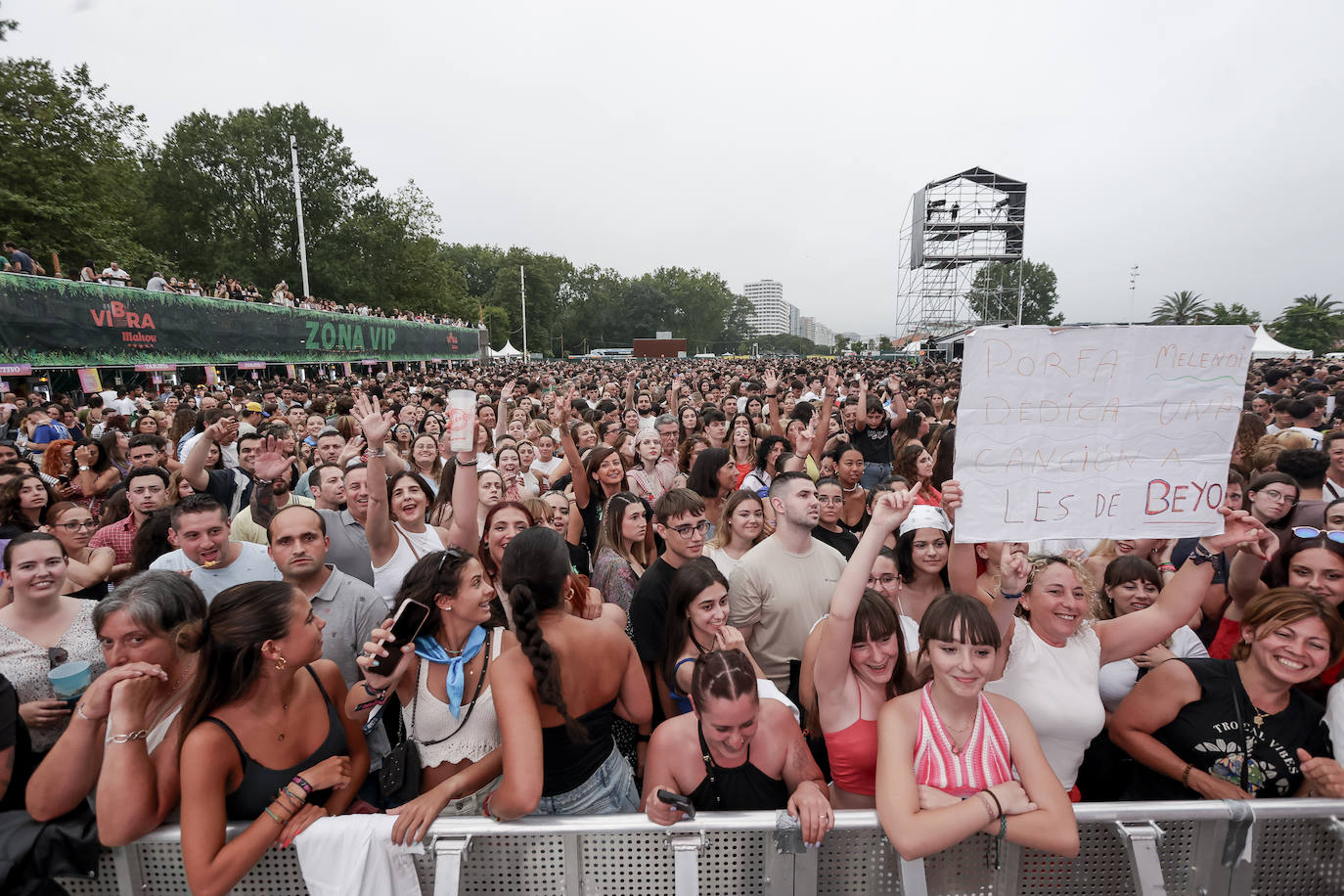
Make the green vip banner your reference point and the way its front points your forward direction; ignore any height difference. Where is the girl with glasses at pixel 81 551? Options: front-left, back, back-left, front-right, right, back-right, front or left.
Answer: front-right

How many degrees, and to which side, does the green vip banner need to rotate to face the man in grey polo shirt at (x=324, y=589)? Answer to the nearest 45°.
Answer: approximately 45° to its right

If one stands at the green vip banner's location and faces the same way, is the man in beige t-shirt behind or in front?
in front

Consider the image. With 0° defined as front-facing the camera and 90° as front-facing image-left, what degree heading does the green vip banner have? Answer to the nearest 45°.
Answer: approximately 315°

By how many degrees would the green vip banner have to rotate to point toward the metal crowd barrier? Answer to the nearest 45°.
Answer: approximately 45° to its right

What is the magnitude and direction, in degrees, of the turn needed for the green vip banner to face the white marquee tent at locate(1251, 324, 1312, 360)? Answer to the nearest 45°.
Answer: approximately 45° to its left

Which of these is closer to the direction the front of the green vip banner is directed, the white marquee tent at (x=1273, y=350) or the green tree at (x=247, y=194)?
the white marquee tent

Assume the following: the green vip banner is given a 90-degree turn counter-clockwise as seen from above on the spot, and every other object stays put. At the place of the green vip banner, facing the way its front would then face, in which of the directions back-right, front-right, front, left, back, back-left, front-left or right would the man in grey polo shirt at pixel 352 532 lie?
back-right

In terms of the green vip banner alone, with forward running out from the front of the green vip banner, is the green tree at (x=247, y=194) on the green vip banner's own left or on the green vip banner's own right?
on the green vip banner's own left
